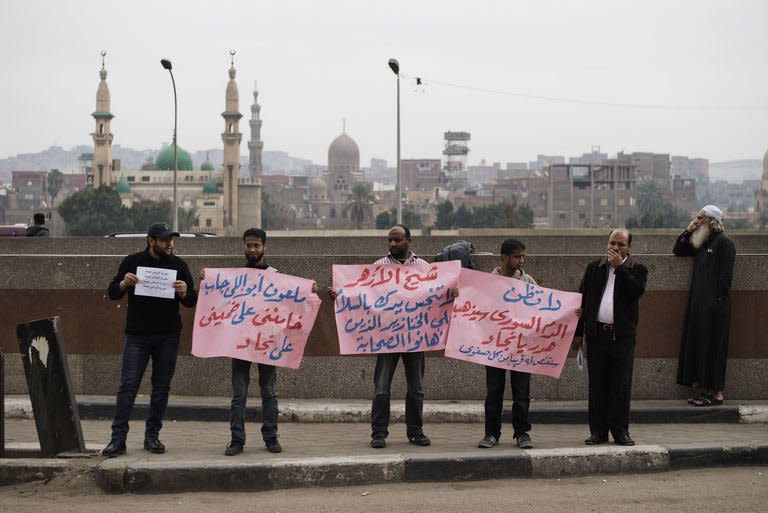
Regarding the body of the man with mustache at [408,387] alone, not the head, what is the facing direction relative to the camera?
toward the camera

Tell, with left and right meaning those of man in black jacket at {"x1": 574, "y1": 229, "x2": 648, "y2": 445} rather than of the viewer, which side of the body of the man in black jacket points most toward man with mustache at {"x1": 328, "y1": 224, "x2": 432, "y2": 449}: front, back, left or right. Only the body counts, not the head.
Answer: right

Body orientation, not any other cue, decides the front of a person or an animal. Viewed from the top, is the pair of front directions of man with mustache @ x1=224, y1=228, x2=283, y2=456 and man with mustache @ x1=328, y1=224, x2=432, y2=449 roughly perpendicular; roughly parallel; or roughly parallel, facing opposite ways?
roughly parallel

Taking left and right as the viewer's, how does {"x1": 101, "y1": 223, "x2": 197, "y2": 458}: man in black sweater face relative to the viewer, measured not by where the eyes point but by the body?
facing the viewer

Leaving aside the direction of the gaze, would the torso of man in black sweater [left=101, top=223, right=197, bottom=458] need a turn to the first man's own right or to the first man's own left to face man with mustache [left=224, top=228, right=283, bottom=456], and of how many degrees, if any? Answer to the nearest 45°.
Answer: approximately 90° to the first man's own left

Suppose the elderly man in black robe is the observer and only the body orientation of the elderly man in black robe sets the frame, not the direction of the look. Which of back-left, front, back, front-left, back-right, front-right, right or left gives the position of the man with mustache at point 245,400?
front

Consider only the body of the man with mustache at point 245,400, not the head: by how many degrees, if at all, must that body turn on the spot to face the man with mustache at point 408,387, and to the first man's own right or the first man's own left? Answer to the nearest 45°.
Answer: approximately 90° to the first man's own left

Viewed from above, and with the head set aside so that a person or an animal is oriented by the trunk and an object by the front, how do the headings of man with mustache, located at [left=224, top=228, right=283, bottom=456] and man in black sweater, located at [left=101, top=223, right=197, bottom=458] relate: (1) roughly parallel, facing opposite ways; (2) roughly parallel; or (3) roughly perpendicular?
roughly parallel

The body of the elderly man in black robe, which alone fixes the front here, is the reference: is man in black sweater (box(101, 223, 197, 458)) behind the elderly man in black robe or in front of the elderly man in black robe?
in front

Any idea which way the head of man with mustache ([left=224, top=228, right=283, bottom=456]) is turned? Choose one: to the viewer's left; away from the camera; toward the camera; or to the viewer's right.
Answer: toward the camera

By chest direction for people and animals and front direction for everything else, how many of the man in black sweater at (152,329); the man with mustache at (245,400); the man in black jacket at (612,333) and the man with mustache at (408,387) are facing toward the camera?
4

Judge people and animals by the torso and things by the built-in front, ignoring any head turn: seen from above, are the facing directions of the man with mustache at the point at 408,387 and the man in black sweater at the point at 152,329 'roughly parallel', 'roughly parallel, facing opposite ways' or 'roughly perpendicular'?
roughly parallel

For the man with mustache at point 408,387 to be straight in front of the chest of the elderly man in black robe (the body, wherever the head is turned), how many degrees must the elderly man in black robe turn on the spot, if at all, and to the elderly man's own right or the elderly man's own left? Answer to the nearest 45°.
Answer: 0° — they already face them

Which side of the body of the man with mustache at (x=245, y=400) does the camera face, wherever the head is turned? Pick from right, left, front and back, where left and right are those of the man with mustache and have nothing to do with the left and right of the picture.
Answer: front

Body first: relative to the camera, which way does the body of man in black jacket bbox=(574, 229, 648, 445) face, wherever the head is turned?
toward the camera

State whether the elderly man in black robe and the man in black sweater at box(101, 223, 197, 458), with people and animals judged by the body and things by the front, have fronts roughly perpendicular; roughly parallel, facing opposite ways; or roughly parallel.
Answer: roughly perpendicular

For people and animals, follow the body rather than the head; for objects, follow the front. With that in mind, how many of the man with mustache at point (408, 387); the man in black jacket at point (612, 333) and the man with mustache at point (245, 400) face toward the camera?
3
